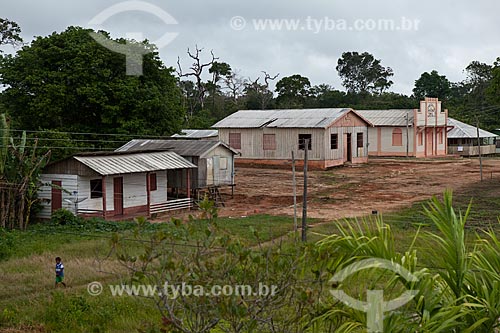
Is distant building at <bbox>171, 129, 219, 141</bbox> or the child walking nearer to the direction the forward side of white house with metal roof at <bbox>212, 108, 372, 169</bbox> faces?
the child walking

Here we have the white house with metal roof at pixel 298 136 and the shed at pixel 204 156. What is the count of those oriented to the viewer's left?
0

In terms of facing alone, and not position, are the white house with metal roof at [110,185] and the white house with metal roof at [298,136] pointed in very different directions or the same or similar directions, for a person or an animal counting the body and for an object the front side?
same or similar directions

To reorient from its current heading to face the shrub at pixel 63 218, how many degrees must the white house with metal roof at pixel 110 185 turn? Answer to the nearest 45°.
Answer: approximately 90° to its right

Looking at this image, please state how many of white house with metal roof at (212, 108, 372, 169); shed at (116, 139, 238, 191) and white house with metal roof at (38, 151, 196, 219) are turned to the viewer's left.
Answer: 0

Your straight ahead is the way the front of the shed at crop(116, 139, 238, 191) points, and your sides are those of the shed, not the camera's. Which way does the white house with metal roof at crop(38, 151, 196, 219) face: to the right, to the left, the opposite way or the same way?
the same way

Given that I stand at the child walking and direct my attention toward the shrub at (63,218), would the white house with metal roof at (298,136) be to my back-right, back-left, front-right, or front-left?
front-right

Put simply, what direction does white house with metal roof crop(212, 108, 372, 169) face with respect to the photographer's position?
facing the viewer and to the right of the viewer

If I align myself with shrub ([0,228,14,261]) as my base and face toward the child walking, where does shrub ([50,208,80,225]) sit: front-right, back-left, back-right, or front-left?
back-left

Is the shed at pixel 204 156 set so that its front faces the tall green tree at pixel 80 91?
no

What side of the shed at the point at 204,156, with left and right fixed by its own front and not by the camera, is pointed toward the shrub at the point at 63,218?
right

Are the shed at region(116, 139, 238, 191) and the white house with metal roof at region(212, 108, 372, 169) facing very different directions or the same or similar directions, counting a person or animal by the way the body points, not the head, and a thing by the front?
same or similar directions

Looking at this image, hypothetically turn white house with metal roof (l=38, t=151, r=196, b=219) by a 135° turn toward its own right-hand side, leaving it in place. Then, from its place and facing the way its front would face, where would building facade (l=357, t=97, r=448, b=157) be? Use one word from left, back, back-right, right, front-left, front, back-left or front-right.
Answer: back-right

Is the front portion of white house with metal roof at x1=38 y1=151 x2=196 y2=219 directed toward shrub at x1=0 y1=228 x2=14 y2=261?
no

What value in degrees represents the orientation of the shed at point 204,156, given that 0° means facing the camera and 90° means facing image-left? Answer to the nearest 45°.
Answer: approximately 315°
